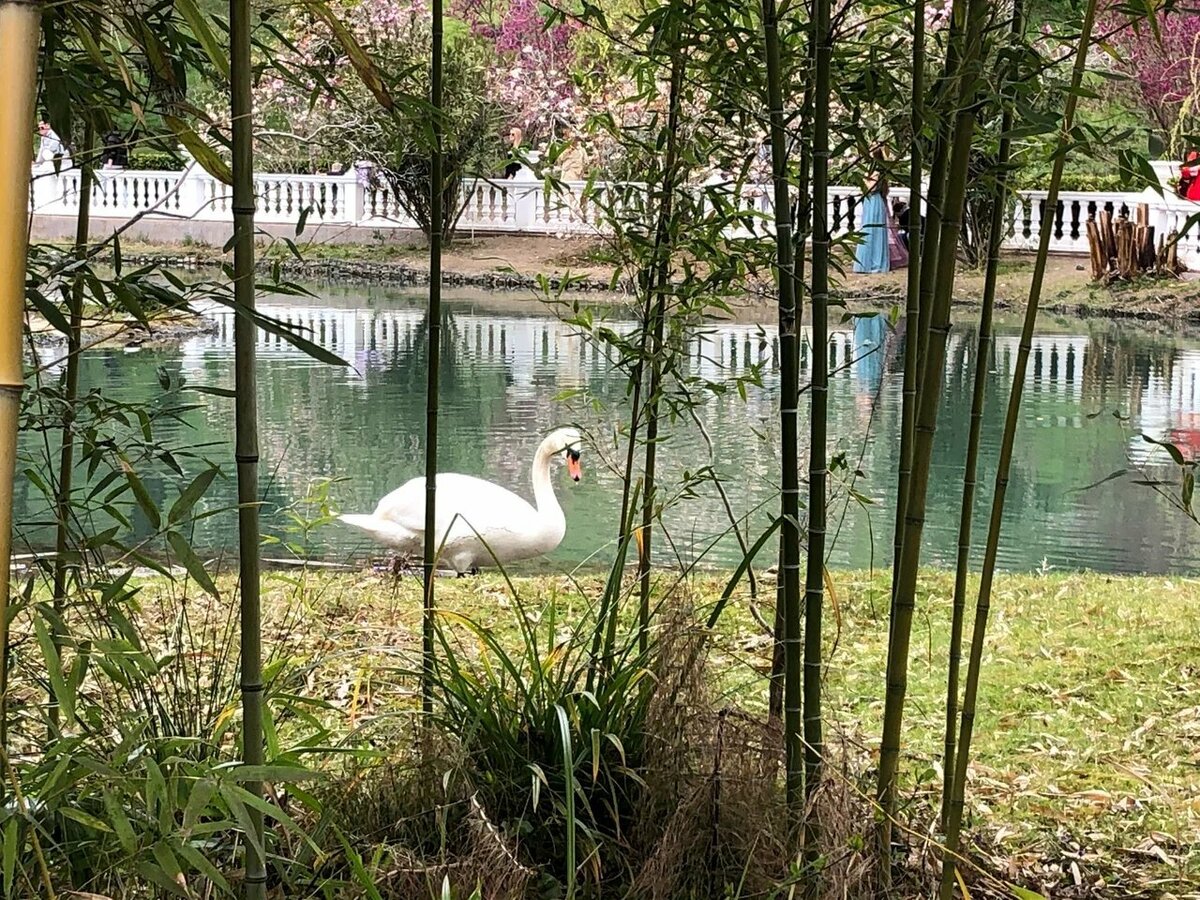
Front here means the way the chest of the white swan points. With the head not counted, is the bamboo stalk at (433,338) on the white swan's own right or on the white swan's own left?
on the white swan's own right

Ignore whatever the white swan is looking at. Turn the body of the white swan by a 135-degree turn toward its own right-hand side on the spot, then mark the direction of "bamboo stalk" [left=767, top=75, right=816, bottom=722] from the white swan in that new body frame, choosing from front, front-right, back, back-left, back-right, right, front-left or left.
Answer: front-left

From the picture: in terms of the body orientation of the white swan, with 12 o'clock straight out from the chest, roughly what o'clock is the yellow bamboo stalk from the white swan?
The yellow bamboo stalk is roughly at 3 o'clock from the white swan.

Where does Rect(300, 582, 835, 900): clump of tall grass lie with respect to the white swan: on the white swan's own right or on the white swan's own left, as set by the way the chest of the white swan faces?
on the white swan's own right

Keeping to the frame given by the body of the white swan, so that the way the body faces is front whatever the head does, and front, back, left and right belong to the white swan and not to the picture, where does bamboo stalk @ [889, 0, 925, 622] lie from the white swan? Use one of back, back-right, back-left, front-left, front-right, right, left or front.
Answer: right

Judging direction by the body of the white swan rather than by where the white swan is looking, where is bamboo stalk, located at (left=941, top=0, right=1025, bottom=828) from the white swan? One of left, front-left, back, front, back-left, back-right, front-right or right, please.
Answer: right

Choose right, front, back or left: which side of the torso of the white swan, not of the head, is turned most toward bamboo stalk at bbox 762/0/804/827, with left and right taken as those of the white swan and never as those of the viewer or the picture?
right

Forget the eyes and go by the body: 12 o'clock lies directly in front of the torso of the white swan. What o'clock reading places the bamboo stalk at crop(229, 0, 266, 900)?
The bamboo stalk is roughly at 3 o'clock from the white swan.

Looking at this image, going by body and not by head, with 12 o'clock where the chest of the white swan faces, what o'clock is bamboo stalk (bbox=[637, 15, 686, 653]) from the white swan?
The bamboo stalk is roughly at 3 o'clock from the white swan.

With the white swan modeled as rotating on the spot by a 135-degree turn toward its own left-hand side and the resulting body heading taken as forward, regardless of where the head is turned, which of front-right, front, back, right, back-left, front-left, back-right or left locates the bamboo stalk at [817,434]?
back-left

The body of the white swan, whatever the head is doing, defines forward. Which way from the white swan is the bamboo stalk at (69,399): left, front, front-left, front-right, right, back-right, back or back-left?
right

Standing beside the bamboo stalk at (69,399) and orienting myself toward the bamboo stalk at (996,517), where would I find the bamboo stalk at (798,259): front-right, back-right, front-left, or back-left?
front-left

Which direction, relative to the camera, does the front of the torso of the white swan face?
to the viewer's right
